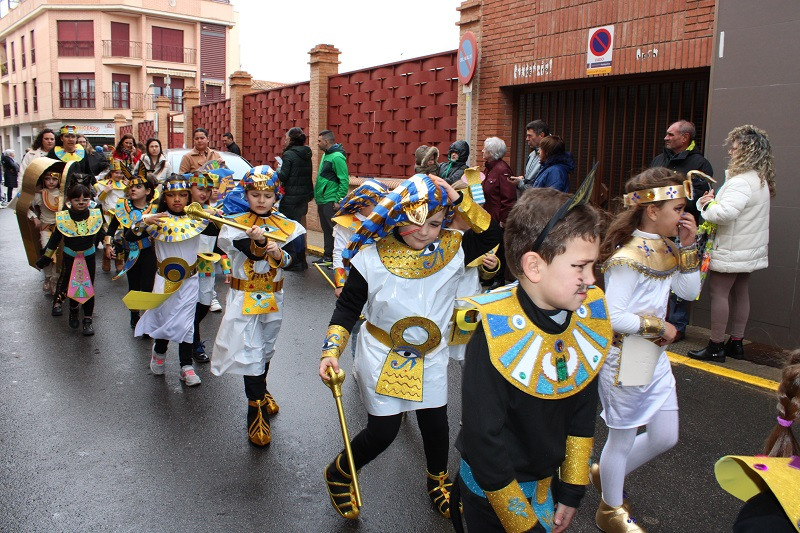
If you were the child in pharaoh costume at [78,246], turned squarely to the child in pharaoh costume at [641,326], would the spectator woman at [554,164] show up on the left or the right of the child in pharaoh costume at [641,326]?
left

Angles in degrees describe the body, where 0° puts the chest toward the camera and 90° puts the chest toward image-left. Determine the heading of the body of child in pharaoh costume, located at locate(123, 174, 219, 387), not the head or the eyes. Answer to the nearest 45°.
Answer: approximately 0°

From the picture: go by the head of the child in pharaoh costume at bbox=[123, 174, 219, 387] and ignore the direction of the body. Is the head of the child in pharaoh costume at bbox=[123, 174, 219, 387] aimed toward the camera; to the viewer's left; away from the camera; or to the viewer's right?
toward the camera

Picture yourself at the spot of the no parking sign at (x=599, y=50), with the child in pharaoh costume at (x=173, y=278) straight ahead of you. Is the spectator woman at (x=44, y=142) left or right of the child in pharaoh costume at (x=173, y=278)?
right

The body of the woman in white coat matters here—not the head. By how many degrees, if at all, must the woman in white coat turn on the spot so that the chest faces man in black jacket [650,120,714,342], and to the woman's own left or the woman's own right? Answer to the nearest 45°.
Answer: approximately 45° to the woman's own right

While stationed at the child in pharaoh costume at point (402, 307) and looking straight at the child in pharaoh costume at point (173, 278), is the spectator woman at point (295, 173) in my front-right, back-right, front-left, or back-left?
front-right

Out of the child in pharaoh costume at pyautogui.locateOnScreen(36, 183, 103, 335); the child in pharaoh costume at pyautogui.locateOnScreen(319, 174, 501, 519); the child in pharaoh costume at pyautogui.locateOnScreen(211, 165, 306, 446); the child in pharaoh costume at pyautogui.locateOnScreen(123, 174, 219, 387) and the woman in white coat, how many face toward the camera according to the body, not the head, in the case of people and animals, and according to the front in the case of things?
4

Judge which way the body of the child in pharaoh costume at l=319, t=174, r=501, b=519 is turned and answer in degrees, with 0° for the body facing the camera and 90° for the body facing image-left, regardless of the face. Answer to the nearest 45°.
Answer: approximately 0°

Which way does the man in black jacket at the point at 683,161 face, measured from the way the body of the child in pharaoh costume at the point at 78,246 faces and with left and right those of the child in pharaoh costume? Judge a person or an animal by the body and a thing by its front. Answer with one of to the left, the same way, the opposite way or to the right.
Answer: to the right

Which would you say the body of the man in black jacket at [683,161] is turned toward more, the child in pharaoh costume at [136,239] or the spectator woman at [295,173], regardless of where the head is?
the child in pharaoh costume

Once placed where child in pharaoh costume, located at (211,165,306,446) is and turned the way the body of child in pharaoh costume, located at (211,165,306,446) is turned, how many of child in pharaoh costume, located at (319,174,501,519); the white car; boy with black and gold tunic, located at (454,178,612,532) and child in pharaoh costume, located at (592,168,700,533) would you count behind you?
1

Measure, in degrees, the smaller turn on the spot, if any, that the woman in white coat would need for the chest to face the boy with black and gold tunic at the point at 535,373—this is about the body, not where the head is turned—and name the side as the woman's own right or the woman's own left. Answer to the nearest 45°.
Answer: approximately 90° to the woman's own left

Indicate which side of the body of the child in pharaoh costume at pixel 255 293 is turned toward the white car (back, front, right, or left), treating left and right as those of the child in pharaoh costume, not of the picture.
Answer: back

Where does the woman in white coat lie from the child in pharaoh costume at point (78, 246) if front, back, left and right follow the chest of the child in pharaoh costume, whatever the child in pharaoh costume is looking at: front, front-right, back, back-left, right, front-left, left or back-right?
front-left

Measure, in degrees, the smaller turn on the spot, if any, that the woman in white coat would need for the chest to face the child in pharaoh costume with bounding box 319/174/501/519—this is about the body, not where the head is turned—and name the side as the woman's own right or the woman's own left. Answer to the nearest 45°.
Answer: approximately 90° to the woman's own left

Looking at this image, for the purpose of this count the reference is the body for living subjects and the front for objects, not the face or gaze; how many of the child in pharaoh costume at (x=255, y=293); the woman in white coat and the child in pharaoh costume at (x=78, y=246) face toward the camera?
2
